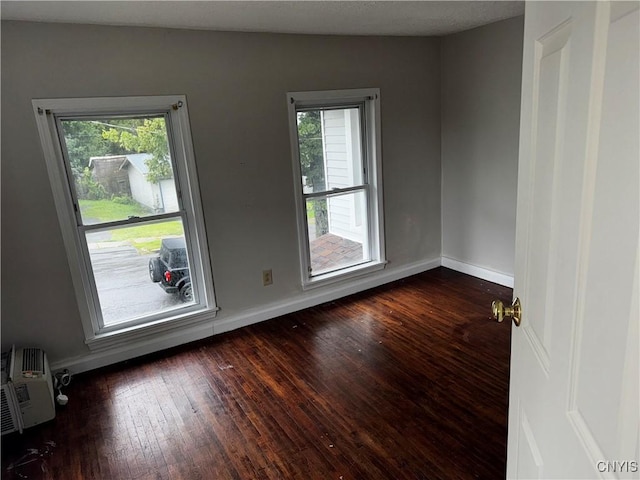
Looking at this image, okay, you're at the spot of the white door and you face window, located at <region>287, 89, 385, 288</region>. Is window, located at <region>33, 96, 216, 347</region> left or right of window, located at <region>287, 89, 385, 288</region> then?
left

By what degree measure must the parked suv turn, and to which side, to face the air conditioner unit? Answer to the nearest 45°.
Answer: approximately 180°

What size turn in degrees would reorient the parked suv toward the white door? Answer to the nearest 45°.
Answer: approximately 135° to its right
